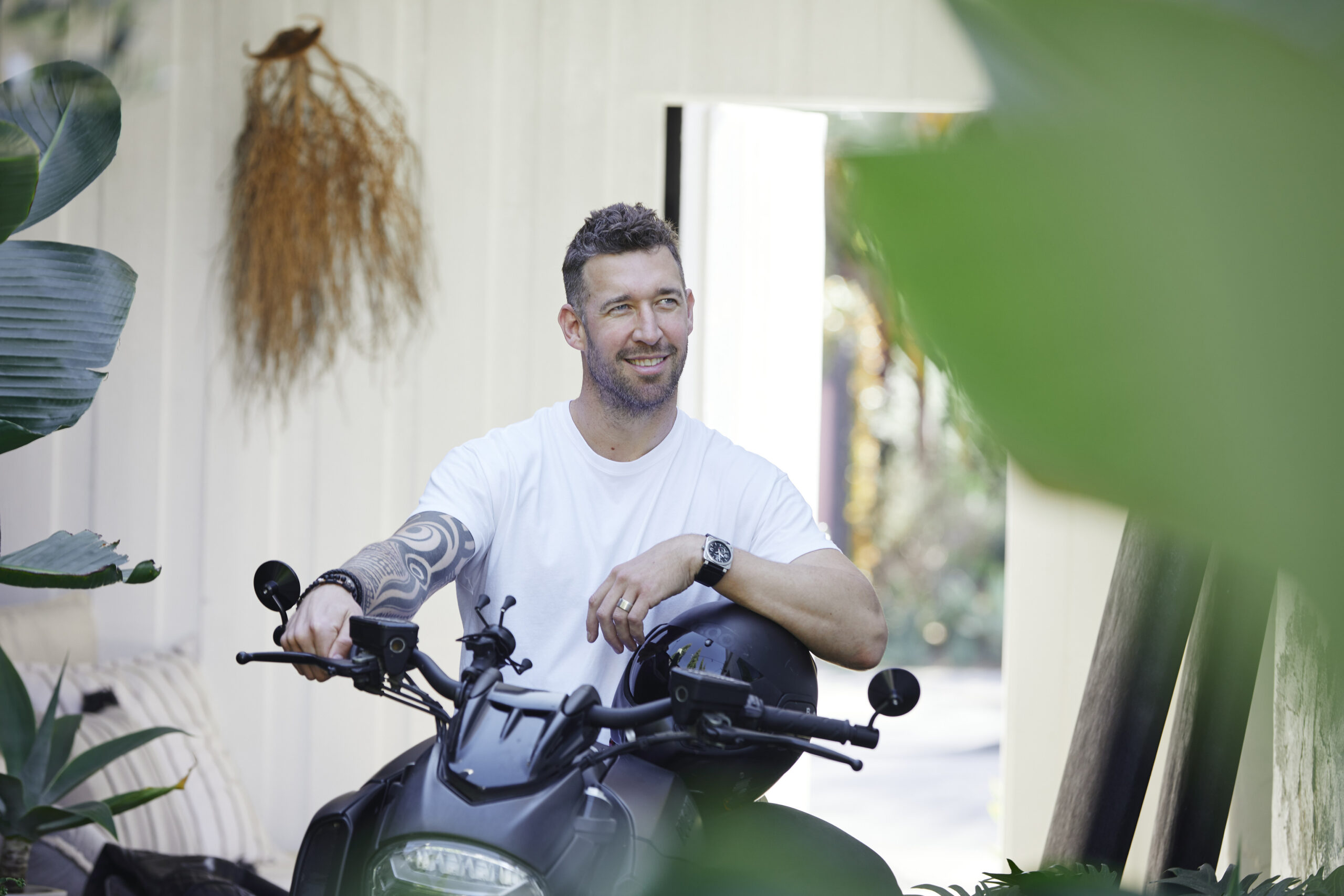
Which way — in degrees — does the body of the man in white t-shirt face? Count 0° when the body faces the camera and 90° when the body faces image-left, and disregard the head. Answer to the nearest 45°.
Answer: approximately 0°

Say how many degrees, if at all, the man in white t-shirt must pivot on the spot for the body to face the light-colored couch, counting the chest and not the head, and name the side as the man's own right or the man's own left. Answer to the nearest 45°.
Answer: approximately 135° to the man's own right

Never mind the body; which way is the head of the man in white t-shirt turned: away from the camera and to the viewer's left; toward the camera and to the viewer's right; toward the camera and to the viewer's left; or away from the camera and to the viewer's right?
toward the camera and to the viewer's right

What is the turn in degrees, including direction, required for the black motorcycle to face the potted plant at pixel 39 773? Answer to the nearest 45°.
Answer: approximately 90° to its right

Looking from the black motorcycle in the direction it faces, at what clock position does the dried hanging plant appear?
The dried hanging plant is roughly at 4 o'clock from the black motorcycle.
